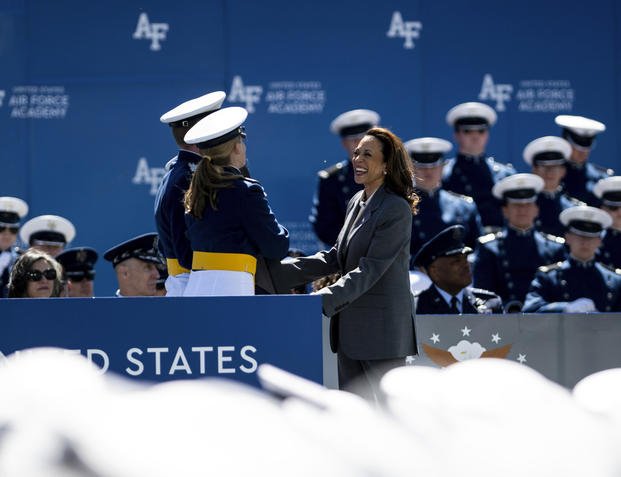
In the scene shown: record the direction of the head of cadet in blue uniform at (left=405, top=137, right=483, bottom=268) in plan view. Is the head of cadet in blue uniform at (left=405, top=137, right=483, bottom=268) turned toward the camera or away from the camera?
toward the camera

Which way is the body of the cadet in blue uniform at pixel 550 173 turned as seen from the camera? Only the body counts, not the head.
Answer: toward the camera

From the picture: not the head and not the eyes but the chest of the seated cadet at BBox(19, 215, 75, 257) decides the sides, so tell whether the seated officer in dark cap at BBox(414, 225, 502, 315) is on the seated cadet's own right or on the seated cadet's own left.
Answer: on the seated cadet's own left

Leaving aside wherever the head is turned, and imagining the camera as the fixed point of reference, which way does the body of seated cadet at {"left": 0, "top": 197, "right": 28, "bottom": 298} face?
toward the camera

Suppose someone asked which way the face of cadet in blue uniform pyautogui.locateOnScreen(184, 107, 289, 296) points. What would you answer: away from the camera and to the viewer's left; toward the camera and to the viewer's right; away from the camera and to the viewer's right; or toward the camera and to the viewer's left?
away from the camera and to the viewer's right

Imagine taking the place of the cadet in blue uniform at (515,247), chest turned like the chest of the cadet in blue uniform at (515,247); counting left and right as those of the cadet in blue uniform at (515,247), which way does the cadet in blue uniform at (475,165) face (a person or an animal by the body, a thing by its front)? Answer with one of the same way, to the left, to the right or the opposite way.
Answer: the same way

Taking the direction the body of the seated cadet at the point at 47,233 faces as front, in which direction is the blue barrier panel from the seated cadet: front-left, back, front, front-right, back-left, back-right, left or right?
front

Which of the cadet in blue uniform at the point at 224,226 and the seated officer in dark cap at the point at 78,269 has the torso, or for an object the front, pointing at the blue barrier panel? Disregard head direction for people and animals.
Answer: the seated officer in dark cap

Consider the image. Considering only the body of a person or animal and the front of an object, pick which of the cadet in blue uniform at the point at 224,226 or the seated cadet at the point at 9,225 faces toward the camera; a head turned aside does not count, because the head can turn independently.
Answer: the seated cadet

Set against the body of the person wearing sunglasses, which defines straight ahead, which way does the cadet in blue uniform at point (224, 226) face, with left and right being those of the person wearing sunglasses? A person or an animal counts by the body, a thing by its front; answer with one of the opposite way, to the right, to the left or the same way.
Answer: to the left

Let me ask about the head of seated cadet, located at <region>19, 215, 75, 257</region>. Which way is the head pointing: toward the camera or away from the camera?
toward the camera

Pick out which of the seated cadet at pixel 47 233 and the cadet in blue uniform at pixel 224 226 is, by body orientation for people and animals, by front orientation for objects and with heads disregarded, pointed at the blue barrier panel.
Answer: the seated cadet

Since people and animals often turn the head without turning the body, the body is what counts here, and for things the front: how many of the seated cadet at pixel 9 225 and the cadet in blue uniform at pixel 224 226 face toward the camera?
1

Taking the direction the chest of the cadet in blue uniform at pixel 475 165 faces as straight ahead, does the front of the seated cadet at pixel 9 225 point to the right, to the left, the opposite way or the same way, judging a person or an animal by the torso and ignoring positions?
the same way

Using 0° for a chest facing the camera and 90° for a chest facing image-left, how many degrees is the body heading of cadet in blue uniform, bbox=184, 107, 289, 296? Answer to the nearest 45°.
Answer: approximately 225°

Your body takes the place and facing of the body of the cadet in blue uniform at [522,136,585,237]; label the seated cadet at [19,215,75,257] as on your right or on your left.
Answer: on your right
